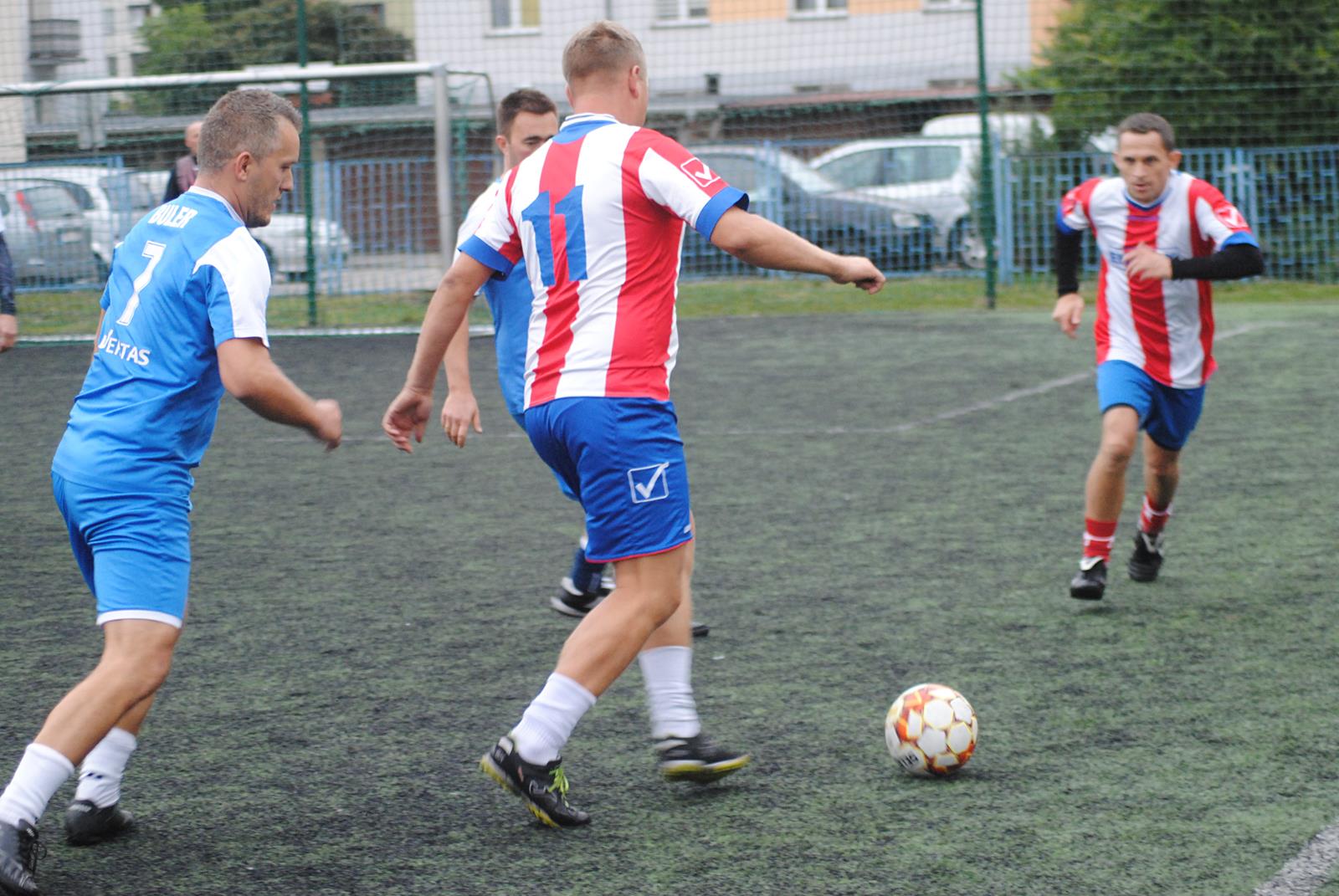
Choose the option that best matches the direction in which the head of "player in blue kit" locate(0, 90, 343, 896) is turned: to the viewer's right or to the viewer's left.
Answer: to the viewer's right

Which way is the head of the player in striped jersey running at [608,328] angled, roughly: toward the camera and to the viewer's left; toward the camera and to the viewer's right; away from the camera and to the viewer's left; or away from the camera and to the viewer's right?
away from the camera and to the viewer's right

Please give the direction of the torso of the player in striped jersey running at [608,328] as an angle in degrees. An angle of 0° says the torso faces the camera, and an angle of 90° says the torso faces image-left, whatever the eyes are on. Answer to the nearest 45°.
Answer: approximately 225°

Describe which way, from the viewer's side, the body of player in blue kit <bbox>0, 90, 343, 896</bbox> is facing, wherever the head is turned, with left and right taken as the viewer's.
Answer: facing away from the viewer and to the right of the viewer
